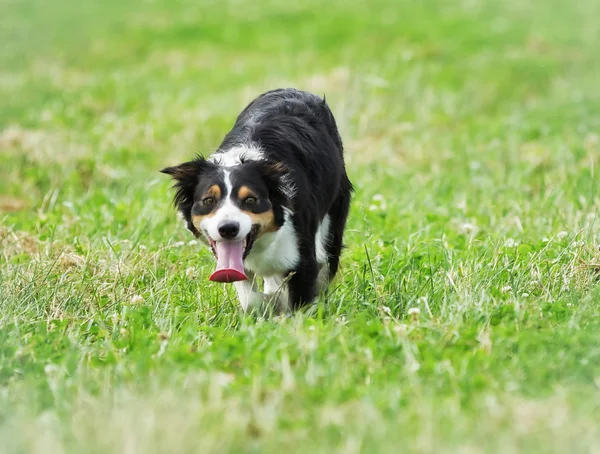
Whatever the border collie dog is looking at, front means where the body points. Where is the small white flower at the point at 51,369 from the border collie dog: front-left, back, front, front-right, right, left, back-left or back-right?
front

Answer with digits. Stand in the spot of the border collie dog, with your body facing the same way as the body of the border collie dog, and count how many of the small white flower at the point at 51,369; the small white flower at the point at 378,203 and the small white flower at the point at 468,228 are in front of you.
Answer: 1

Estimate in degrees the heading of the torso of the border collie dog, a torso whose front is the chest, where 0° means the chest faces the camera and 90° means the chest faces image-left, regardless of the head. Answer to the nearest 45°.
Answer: approximately 45°

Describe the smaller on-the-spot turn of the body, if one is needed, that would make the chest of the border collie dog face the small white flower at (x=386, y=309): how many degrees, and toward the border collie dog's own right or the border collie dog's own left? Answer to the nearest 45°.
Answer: approximately 90° to the border collie dog's own left

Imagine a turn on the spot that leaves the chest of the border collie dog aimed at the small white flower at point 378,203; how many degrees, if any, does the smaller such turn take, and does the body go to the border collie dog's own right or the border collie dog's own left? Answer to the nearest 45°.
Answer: approximately 135° to the border collie dog's own right

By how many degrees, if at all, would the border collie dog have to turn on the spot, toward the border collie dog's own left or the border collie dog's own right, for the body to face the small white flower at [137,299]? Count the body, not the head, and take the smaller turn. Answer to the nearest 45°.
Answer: approximately 45° to the border collie dog's own right

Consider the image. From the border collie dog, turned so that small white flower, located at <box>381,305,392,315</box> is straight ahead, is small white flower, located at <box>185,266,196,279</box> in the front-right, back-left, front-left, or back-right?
back-left

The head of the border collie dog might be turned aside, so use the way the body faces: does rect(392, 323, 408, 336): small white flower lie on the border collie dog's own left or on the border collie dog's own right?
on the border collie dog's own left

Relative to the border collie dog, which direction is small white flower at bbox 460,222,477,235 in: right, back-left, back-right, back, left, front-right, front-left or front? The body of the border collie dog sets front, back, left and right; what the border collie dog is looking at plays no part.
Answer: back
